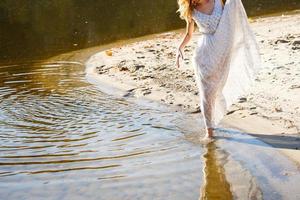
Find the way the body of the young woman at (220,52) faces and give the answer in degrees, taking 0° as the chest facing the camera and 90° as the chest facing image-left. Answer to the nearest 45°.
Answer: approximately 0°
